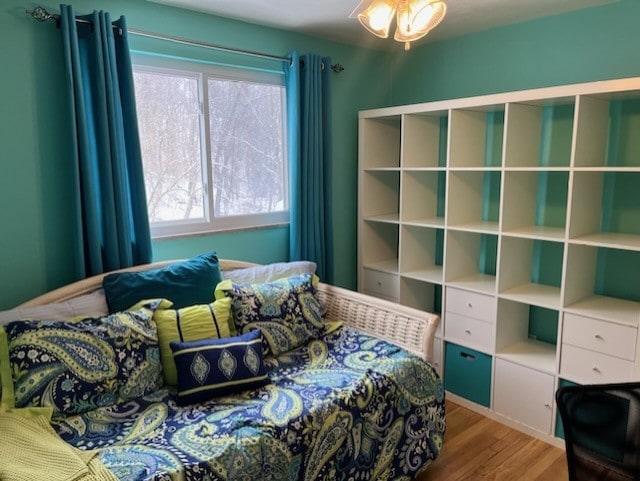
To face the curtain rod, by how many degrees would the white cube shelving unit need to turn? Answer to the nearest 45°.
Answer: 0° — it already faces it

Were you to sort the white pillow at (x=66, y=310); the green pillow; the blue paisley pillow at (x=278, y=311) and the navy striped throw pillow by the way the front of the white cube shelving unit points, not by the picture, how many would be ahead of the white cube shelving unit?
4

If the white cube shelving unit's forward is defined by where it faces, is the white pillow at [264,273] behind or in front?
in front

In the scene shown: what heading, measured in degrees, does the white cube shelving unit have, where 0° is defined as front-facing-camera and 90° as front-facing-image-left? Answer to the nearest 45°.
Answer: approximately 45°

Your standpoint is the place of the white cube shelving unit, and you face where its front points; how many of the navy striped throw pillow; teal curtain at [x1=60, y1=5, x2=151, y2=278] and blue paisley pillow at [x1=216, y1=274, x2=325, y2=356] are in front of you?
3

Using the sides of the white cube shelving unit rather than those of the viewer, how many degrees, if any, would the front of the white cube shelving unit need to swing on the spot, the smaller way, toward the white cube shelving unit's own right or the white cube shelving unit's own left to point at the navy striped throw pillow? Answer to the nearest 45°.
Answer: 0° — it already faces it

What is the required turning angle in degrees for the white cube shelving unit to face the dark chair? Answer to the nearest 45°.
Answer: approximately 45° to its left

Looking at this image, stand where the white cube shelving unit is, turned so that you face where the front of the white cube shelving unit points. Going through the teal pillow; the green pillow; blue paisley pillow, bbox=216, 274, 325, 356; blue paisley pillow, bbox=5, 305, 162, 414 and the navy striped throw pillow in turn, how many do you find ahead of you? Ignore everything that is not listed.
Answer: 5

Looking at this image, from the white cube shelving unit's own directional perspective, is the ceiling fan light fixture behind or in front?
in front

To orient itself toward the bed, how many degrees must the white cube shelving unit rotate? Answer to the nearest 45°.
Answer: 0° — it already faces it

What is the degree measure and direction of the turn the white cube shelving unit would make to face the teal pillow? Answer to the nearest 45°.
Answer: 0° — it already faces it

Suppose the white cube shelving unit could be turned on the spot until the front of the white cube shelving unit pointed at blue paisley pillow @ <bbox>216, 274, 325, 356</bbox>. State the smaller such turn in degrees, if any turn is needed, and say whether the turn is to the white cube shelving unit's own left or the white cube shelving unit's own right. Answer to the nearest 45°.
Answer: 0° — it already faces it

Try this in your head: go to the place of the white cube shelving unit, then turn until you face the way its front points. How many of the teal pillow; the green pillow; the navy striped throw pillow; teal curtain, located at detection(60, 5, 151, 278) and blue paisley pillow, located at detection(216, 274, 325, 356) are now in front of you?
5

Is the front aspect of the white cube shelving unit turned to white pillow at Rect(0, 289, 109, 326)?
yes
